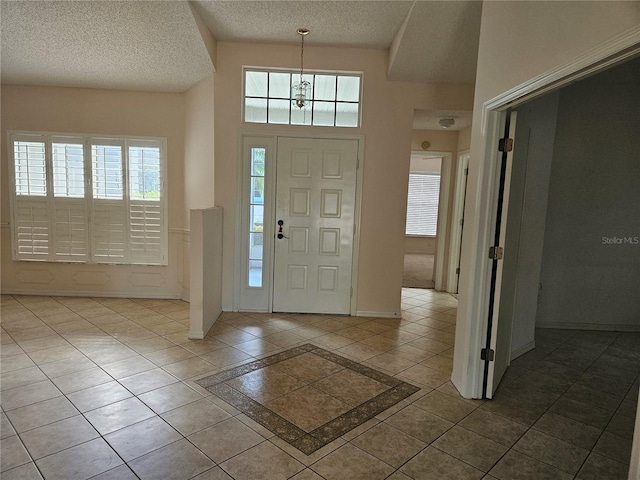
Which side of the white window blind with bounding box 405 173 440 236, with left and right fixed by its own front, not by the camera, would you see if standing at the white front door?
front

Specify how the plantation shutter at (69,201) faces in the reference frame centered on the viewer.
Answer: facing the viewer

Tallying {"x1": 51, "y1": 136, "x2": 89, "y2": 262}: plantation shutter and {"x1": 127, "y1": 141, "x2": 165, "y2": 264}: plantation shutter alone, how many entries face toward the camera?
2

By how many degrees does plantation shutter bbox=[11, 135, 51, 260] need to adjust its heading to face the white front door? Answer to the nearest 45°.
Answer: approximately 45° to its left

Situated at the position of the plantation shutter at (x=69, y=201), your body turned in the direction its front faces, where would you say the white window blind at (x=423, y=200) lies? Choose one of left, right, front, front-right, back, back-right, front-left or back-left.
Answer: left

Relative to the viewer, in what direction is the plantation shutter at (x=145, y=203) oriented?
toward the camera

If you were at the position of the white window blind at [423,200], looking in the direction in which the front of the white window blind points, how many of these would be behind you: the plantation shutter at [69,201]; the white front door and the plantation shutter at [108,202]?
0

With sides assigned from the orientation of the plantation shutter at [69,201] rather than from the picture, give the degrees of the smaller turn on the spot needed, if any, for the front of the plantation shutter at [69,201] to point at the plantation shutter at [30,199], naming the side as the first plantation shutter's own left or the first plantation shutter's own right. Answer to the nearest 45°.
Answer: approximately 135° to the first plantation shutter's own right

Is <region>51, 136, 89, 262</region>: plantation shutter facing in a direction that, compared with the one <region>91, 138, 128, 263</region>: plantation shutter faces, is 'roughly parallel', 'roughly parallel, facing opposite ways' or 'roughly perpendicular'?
roughly parallel

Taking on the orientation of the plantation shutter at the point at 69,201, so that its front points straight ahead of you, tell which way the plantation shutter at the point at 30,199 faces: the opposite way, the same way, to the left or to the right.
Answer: the same way

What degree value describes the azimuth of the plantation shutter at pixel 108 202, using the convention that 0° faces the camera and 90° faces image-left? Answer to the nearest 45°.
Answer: approximately 0°

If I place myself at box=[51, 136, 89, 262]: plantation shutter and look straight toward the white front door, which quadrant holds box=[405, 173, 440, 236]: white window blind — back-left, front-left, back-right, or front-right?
front-left

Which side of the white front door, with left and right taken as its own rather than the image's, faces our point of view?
front

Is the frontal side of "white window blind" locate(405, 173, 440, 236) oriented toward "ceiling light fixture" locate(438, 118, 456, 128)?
yes

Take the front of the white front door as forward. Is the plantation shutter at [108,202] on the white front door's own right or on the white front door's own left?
on the white front door's own right

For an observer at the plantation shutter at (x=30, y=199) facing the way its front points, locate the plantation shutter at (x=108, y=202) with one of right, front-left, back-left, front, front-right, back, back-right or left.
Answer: front-left

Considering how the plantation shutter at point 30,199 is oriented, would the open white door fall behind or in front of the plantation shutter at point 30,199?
in front

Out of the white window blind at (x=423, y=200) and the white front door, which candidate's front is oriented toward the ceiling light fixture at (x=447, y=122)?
the white window blind
